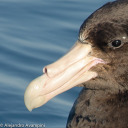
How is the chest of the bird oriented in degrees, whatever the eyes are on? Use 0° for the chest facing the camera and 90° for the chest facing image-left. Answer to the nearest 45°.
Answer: approximately 90°
